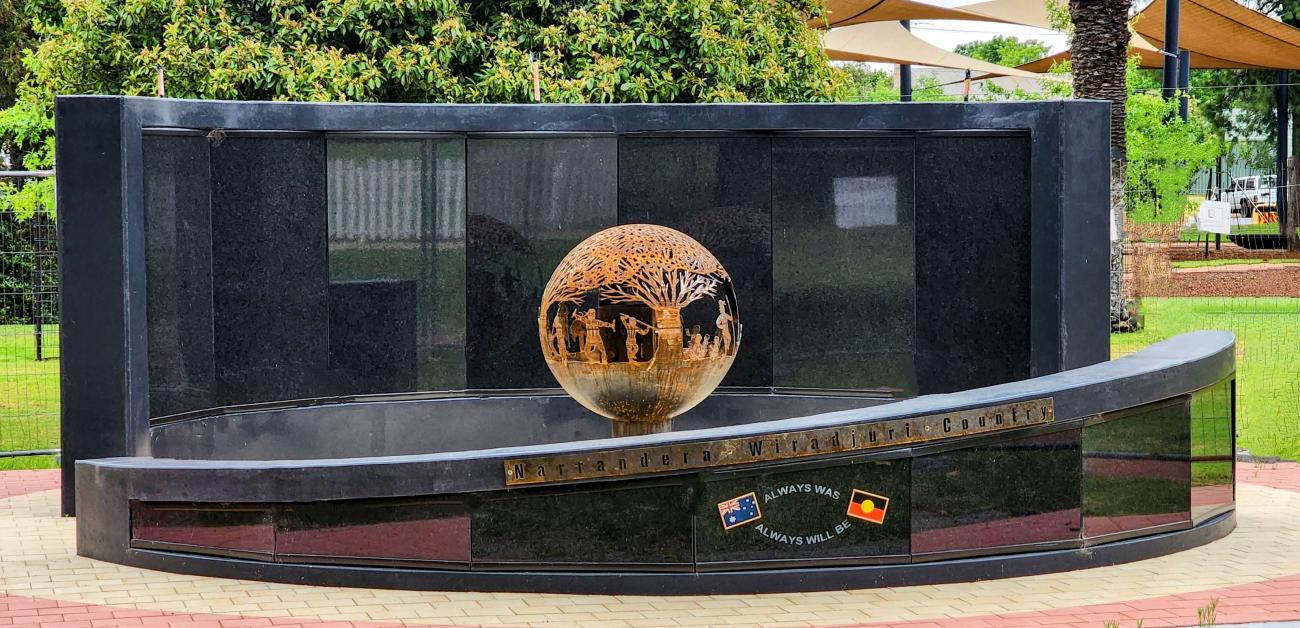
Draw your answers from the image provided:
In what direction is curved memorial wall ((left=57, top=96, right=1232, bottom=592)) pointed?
toward the camera

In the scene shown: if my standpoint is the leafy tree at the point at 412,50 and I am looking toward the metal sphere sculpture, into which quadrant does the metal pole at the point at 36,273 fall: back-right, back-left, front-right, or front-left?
front-right

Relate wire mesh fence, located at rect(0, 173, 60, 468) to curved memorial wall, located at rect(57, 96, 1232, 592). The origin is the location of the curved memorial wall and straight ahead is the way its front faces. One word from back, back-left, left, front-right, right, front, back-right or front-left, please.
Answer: back-right

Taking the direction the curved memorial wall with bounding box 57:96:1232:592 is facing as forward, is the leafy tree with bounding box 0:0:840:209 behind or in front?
behind

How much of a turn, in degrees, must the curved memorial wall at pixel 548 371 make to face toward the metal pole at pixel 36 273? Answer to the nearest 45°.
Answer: approximately 135° to its right

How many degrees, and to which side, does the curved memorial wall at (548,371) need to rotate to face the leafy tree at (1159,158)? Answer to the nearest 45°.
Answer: approximately 135° to its left

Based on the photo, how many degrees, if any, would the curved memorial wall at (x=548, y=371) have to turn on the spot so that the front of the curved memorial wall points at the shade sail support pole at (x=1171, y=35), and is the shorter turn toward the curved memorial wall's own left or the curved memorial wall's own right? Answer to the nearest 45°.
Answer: approximately 135° to the curved memorial wall's own left
